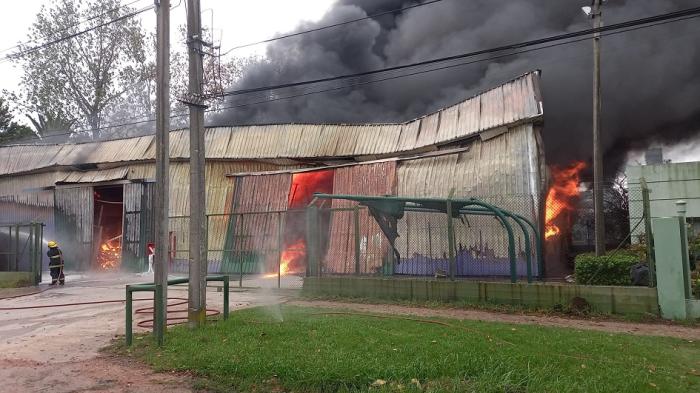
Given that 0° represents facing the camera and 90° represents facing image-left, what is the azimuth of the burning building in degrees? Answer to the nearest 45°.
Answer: approximately 0°

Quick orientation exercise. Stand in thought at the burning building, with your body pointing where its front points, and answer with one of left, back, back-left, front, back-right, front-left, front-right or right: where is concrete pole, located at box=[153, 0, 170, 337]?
front

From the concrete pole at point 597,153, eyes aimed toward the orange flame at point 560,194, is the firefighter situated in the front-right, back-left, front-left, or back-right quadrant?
front-left

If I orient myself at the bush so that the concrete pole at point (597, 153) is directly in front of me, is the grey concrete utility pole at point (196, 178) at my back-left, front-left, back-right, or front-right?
back-left

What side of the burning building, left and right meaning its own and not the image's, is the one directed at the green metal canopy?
front

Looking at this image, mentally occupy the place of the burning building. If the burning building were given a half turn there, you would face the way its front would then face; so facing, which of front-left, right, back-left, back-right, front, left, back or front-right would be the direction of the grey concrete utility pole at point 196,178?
back

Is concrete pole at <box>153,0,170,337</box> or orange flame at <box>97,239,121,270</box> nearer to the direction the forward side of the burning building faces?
the concrete pole

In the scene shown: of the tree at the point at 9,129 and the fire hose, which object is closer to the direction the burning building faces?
the fire hose

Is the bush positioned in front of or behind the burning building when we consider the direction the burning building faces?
in front

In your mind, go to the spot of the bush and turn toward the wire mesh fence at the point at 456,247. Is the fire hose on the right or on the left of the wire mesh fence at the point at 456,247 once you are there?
left

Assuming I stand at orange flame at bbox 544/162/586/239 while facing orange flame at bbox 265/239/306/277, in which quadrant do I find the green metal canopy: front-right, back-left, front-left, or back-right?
front-left

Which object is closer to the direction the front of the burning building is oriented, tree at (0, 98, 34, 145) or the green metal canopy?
the green metal canopy

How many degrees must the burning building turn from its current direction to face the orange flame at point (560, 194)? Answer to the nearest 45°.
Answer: approximately 45° to its left

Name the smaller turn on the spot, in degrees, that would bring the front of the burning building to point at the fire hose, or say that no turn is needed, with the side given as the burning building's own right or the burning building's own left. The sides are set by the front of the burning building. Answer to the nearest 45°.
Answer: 0° — it already faces it
